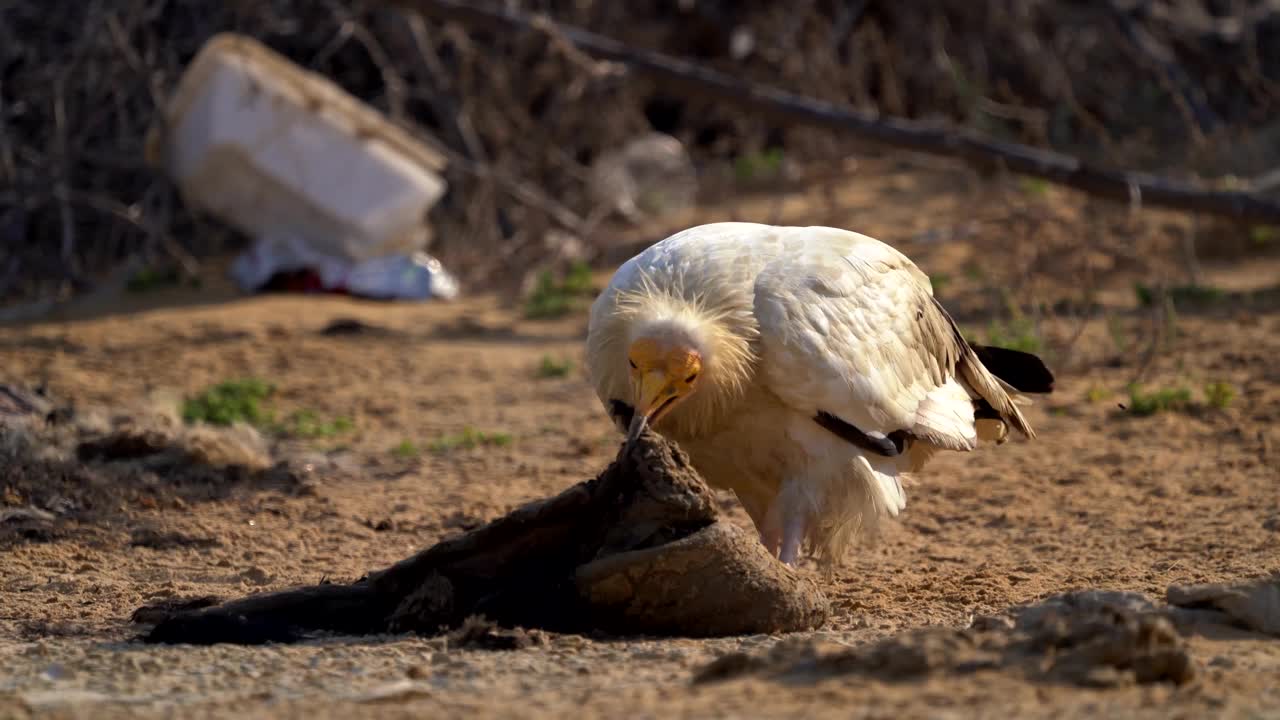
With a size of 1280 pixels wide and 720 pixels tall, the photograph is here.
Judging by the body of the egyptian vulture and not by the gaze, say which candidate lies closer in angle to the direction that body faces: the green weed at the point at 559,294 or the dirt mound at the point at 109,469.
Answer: the dirt mound

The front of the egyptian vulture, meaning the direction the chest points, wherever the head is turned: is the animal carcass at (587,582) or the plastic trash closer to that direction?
the animal carcass

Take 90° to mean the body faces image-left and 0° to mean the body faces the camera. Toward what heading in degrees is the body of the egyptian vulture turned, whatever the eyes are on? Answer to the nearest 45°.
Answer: approximately 45°

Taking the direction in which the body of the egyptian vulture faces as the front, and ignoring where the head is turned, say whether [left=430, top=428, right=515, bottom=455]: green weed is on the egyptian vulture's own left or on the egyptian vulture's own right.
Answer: on the egyptian vulture's own right

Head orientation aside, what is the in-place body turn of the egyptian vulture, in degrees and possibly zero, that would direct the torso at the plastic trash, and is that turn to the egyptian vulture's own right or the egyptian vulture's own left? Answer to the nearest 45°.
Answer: approximately 90° to the egyptian vulture's own right

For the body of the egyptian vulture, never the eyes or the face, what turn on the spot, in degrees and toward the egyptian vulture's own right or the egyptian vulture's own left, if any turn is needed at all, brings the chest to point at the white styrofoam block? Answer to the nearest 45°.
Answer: approximately 90° to the egyptian vulture's own right

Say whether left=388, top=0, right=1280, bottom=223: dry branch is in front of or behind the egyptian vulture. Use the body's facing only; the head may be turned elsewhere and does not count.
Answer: behind

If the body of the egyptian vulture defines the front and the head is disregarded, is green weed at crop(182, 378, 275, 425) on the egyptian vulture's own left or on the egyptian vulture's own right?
on the egyptian vulture's own right

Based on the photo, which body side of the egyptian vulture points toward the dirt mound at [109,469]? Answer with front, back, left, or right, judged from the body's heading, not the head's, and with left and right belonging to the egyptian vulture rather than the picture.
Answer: right
